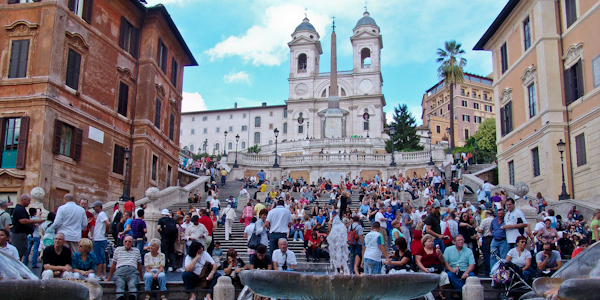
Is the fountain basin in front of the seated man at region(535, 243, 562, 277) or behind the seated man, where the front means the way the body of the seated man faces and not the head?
in front

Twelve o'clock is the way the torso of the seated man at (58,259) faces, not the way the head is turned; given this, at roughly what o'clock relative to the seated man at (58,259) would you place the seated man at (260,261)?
the seated man at (260,261) is roughly at 9 o'clock from the seated man at (58,259).

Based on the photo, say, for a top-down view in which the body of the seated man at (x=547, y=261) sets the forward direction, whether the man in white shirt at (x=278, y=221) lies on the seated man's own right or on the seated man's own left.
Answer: on the seated man's own right

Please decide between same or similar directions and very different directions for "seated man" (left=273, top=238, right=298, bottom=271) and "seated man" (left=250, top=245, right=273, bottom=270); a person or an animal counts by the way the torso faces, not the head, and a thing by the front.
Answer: same or similar directions

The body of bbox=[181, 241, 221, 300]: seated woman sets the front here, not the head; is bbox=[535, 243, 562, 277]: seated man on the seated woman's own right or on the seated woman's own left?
on the seated woman's own left

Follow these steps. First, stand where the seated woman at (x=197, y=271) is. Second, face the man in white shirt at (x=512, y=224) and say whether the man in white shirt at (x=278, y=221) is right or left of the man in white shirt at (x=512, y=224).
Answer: left

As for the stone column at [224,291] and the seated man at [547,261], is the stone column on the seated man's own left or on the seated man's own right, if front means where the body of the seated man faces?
on the seated man's own right

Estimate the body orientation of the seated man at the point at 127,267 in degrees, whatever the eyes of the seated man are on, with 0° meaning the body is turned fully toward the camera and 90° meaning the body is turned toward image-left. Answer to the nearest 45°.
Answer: approximately 0°

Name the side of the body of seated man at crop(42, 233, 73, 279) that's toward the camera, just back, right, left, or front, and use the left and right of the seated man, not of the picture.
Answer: front

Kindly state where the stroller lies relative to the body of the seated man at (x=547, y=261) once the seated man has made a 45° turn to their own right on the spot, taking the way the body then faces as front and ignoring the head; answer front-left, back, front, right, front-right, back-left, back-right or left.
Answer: front

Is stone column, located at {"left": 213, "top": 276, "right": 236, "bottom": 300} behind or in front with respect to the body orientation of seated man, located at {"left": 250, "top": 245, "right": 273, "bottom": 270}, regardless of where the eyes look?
in front

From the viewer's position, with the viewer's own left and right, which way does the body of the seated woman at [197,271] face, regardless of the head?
facing the viewer

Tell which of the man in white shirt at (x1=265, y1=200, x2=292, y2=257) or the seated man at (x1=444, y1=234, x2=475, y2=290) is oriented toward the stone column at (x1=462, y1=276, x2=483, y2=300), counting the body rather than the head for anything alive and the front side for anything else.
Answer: the seated man
